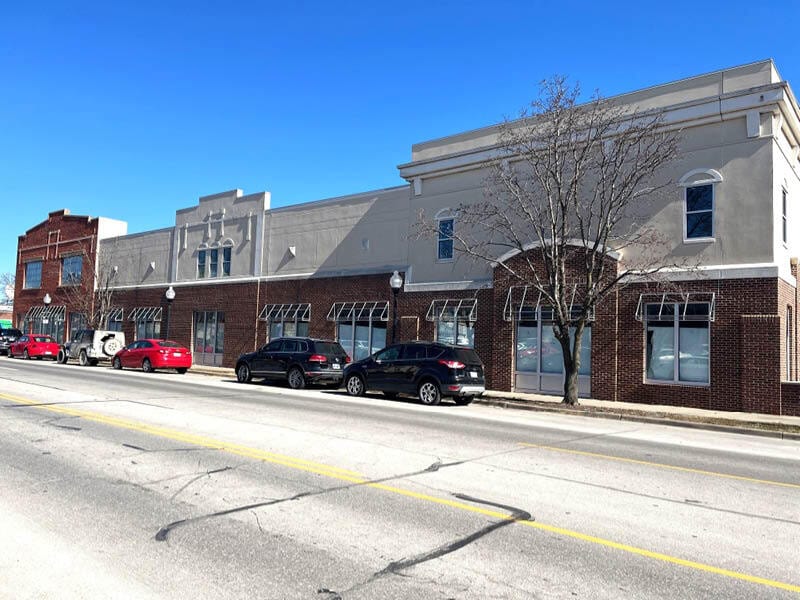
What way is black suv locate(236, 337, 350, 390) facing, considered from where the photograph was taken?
facing away from the viewer and to the left of the viewer

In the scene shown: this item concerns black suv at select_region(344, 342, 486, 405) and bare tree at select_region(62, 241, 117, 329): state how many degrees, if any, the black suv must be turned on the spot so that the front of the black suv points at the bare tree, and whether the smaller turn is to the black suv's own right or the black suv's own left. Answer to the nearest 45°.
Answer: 0° — it already faces it

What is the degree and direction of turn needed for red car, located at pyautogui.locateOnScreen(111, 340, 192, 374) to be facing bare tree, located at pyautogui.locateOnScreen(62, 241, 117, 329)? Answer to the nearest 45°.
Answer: approximately 45° to its right

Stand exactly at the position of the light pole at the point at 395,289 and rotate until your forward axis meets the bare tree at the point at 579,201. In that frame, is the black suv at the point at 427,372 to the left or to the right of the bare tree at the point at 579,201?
right

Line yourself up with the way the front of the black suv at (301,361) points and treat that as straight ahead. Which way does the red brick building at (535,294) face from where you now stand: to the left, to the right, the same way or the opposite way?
to the left

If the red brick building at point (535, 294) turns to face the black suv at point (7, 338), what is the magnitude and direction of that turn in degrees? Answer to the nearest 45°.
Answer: approximately 90° to its right

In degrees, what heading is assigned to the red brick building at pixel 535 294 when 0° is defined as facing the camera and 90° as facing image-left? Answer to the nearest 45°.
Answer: approximately 45°

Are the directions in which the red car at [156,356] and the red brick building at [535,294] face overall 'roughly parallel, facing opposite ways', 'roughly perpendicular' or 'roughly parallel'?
roughly perpendicular

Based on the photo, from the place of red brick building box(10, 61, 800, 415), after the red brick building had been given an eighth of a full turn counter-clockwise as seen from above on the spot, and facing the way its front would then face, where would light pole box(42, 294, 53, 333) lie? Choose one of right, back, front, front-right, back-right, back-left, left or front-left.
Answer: back-right

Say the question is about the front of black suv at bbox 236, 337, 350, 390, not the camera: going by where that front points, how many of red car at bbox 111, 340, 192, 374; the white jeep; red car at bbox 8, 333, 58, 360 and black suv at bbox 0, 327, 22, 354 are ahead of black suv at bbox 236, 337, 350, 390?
4

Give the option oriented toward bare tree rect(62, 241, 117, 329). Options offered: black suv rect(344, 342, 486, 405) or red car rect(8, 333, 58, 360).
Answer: the black suv

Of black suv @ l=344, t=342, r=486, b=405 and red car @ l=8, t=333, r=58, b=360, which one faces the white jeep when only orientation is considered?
the black suv

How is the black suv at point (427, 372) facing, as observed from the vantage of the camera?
facing away from the viewer and to the left of the viewer

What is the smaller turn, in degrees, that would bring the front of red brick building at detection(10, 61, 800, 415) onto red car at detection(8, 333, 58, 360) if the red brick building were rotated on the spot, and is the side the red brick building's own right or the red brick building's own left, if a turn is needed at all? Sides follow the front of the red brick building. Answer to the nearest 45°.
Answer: approximately 90° to the red brick building's own right

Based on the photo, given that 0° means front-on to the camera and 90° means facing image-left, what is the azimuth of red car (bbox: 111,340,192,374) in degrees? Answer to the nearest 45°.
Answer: approximately 135°
